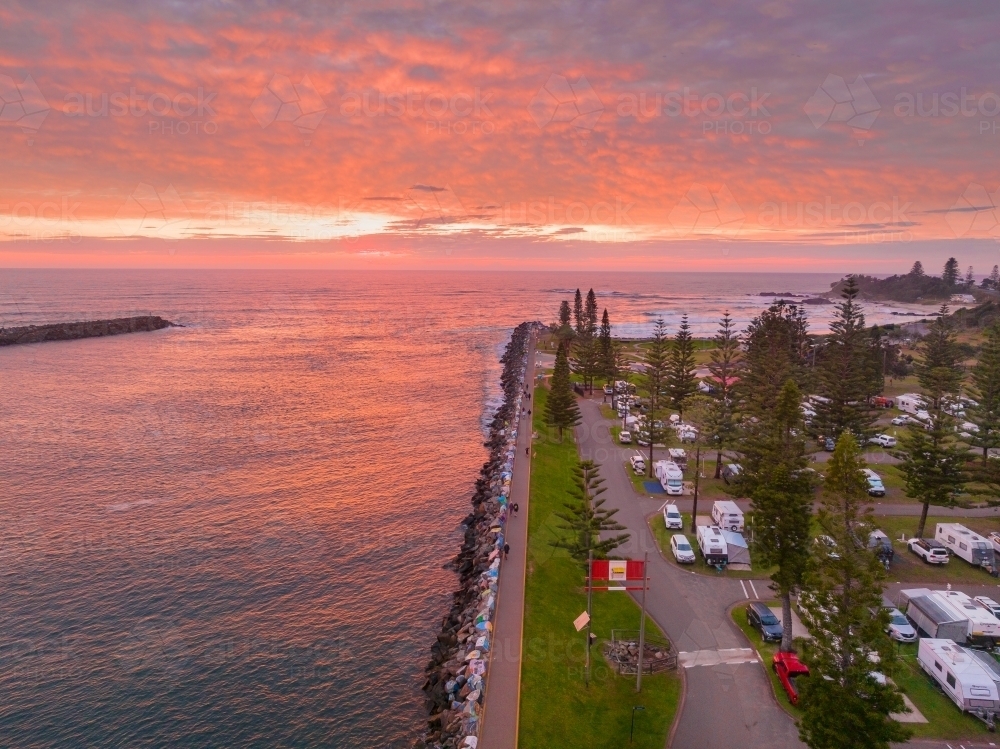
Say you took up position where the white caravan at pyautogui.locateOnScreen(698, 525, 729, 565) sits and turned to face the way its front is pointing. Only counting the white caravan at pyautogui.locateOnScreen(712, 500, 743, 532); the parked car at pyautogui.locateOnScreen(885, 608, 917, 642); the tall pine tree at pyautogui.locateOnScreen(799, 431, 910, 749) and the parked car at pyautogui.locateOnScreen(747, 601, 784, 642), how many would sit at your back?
1

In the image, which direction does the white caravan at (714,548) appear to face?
toward the camera

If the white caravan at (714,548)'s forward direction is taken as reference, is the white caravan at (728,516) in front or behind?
behind

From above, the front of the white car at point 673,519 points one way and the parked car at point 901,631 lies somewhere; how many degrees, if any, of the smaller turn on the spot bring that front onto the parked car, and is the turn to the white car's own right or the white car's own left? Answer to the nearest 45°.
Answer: approximately 45° to the white car's own left

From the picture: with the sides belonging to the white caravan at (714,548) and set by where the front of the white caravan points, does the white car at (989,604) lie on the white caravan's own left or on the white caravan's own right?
on the white caravan's own left

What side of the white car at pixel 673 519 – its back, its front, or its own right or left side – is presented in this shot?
front

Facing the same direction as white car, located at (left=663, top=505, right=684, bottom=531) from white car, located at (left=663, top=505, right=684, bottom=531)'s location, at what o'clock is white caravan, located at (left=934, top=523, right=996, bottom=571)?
The white caravan is roughly at 9 o'clock from the white car.

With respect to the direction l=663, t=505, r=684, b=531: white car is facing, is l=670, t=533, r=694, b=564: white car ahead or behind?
ahead
